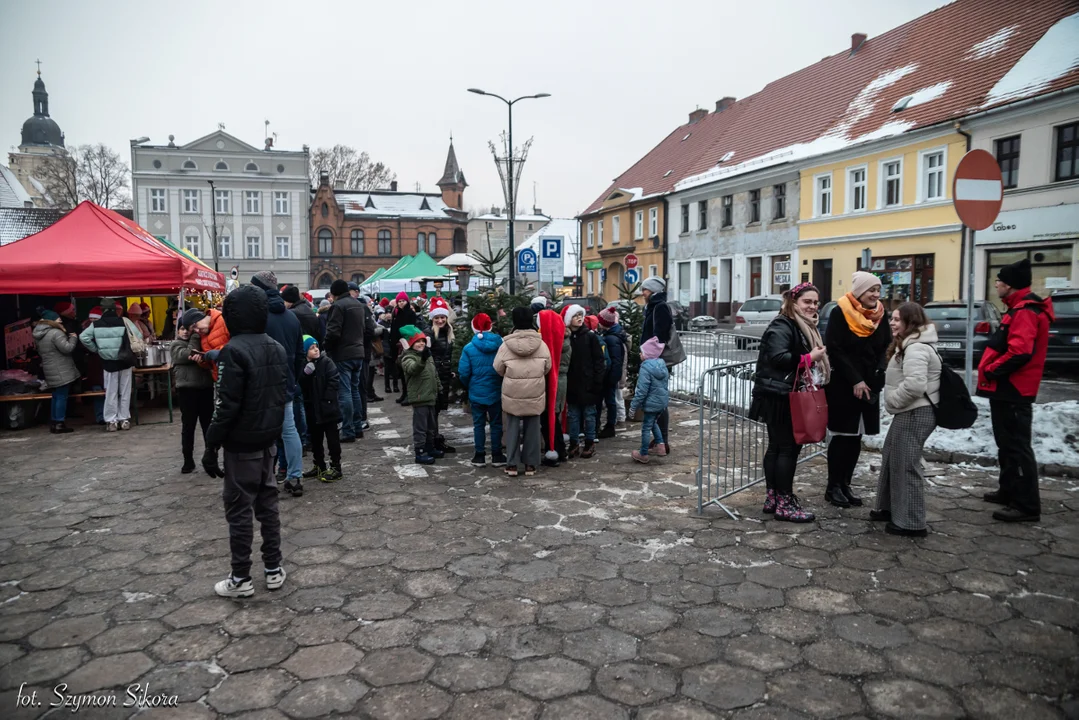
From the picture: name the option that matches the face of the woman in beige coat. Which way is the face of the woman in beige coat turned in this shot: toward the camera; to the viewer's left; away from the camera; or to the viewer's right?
to the viewer's left

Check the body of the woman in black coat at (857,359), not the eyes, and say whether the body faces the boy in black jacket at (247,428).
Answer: no

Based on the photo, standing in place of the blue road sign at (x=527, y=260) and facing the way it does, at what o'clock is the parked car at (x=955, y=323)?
The parked car is roughly at 9 o'clock from the blue road sign.

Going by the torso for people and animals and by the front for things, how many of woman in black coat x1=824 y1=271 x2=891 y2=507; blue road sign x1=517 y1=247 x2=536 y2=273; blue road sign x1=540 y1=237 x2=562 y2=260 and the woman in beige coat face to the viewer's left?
1

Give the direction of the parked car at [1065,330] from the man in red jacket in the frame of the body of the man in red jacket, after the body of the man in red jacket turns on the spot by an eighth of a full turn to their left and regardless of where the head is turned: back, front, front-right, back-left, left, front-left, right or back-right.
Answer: back-right

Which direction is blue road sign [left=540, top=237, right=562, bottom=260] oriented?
toward the camera

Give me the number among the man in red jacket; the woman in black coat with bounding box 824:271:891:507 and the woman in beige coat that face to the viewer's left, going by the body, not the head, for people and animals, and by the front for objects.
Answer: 2

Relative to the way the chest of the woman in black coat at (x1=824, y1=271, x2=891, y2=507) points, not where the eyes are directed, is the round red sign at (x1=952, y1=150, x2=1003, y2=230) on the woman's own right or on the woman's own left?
on the woman's own left

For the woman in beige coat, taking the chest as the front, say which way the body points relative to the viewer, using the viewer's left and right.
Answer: facing to the left of the viewer

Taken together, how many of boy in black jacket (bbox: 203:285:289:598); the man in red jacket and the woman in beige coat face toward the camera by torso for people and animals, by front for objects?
0

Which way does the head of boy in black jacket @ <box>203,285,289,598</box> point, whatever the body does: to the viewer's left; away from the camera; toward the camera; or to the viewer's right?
away from the camera

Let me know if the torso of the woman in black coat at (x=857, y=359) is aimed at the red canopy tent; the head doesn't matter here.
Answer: no

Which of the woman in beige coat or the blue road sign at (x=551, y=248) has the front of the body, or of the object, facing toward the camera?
the blue road sign

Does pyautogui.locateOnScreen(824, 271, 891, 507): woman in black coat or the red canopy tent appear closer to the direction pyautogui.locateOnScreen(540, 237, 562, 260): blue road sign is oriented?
the woman in black coat

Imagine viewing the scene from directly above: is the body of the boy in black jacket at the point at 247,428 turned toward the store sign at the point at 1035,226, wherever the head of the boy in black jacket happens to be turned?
no

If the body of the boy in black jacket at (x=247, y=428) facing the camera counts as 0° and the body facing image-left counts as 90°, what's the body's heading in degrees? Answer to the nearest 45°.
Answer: approximately 135°

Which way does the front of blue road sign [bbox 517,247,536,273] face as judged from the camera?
facing the viewer

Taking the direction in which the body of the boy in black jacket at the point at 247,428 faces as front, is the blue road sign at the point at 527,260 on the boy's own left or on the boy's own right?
on the boy's own right
